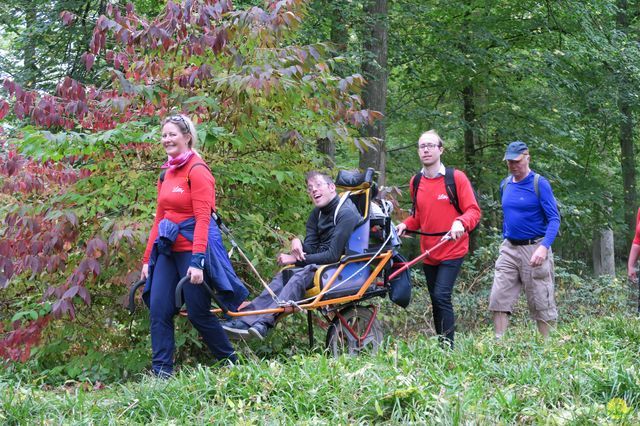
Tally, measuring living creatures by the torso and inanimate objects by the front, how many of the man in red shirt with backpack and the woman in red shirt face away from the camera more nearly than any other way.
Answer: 0

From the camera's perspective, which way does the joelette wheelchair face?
to the viewer's left

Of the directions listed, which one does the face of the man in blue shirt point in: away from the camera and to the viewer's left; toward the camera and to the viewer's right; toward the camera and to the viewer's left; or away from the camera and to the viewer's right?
toward the camera and to the viewer's left

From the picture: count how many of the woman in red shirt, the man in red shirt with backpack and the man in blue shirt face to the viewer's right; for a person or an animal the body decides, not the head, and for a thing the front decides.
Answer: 0

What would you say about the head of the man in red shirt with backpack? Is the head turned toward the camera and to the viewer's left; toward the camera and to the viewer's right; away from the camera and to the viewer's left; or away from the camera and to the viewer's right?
toward the camera and to the viewer's left

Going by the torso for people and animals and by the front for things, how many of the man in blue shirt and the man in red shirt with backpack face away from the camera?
0

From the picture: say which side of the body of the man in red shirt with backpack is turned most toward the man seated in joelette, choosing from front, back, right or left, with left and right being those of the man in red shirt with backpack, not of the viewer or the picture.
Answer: front

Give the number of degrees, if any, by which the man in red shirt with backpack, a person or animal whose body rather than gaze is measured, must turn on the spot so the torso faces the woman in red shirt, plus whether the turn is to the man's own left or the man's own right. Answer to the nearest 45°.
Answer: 0° — they already face them

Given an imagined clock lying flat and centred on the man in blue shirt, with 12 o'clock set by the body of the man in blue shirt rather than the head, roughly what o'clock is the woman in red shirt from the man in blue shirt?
The woman in red shirt is roughly at 12 o'clock from the man in blue shirt.

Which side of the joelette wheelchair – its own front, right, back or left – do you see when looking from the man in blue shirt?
back

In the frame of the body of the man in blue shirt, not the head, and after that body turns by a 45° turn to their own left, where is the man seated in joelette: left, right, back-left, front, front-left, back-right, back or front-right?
front-right

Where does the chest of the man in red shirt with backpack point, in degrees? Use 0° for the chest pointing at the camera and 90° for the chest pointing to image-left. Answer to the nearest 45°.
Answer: approximately 45°

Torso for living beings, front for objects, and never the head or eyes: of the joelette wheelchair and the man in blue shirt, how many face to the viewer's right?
0

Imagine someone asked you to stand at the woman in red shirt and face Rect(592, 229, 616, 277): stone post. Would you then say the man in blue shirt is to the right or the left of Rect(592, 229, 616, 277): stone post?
right

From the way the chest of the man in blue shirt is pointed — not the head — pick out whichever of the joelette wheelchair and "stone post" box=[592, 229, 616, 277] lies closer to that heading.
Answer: the joelette wheelchair

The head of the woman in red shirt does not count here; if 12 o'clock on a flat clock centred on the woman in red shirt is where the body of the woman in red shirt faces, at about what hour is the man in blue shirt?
The man in blue shirt is roughly at 7 o'clock from the woman in red shirt.
